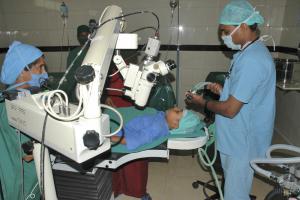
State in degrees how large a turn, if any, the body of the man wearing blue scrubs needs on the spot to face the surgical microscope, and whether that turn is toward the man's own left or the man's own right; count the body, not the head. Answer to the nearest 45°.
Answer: approximately 45° to the man's own left

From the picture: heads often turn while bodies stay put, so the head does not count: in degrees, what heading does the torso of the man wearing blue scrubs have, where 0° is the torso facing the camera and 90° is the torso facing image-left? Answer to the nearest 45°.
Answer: approximately 90°
